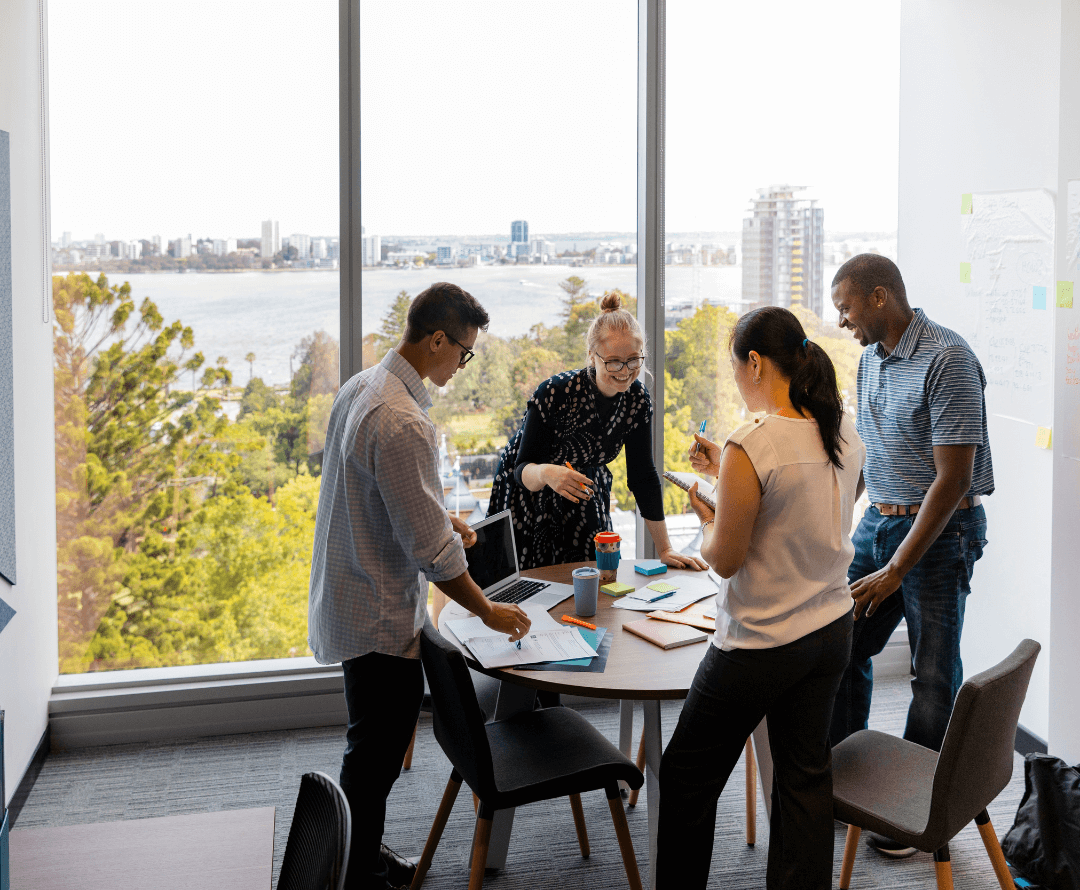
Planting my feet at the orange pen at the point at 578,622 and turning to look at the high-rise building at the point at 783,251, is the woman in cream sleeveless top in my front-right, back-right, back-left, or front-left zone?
back-right

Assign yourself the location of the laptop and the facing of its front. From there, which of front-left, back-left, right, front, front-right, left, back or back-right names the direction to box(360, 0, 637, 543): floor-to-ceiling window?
back-left

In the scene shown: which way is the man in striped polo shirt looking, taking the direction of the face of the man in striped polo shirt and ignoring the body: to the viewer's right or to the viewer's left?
to the viewer's left

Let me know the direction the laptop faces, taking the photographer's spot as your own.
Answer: facing the viewer and to the right of the viewer

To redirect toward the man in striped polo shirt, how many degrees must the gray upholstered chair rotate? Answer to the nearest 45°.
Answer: approximately 45° to its right

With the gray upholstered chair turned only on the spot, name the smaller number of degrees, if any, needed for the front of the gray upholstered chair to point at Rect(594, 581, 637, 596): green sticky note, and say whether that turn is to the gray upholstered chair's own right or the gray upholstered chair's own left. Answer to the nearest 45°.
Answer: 0° — it already faces it

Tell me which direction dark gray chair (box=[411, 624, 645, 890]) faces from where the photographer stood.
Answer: facing away from the viewer and to the right of the viewer

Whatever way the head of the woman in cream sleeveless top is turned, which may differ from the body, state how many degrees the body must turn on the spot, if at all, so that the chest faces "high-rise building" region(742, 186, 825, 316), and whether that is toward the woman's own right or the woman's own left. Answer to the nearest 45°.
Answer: approximately 45° to the woman's own right

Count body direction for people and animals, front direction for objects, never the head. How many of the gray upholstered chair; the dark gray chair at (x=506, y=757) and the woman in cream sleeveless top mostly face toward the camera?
0

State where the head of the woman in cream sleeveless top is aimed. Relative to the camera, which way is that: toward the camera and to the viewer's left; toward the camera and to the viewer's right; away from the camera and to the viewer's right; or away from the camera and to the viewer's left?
away from the camera and to the viewer's left

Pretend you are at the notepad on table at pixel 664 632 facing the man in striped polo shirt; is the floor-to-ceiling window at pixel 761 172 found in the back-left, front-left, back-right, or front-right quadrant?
front-left
